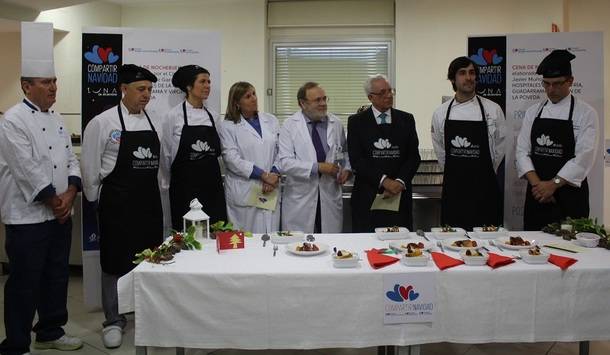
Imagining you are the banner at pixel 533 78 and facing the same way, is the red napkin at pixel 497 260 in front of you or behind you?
in front

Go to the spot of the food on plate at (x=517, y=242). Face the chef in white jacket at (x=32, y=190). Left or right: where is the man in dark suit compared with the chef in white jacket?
right

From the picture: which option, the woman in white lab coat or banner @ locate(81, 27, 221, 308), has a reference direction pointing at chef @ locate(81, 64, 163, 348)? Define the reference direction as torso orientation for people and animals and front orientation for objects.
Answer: the banner

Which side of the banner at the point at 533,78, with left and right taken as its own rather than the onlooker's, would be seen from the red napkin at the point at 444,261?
front

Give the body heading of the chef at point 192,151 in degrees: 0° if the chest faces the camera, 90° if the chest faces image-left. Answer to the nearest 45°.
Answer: approximately 315°

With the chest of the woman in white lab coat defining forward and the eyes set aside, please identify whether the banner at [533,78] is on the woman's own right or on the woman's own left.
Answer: on the woman's own left

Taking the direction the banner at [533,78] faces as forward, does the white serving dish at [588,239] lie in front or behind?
in front
